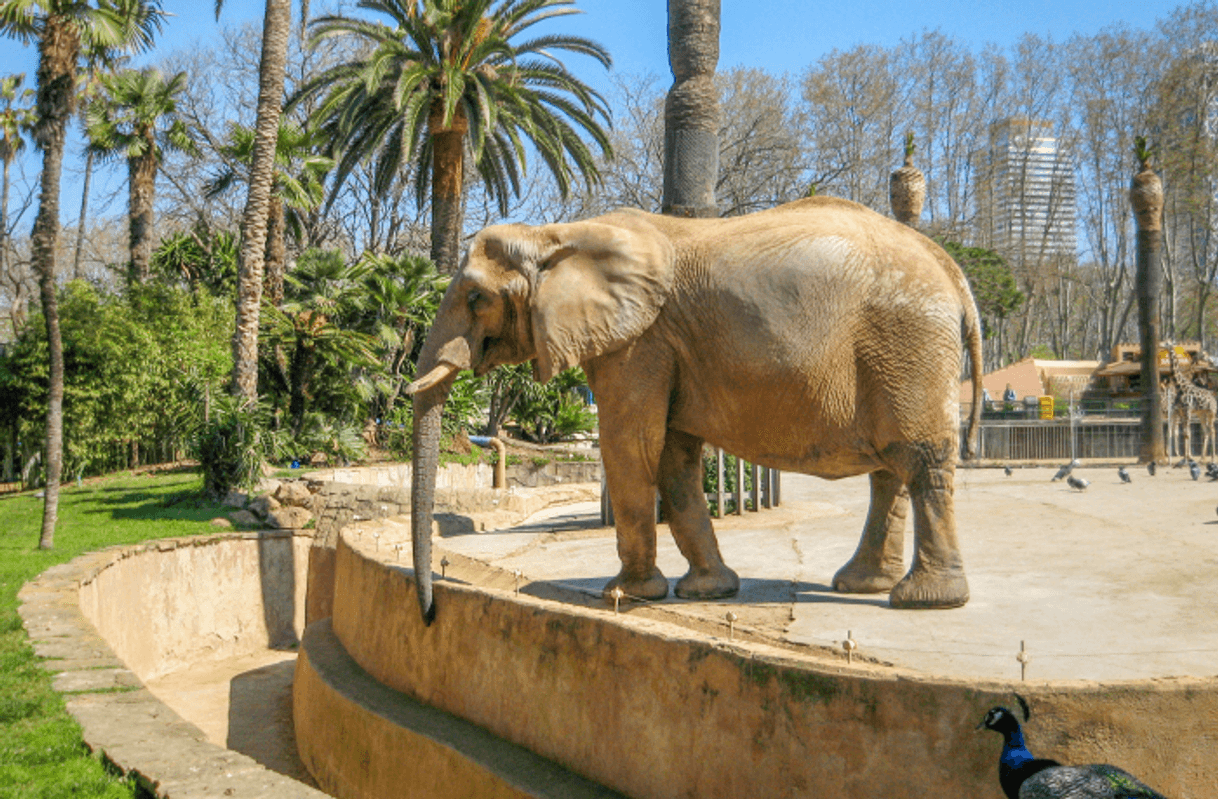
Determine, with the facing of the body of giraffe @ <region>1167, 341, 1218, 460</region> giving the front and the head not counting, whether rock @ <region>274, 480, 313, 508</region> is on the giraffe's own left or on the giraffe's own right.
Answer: on the giraffe's own left

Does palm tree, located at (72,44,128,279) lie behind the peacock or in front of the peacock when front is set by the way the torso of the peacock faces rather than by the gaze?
in front

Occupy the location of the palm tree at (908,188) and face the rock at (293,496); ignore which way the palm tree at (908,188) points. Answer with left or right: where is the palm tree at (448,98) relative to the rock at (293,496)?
right

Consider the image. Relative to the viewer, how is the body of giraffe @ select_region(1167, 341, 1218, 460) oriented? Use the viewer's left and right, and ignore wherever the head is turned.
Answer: facing to the left of the viewer

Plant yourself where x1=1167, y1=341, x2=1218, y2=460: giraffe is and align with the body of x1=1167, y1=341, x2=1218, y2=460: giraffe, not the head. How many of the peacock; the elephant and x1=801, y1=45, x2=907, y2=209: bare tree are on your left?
2

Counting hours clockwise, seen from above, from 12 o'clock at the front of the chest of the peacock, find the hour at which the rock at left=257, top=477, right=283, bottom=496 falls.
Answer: The rock is roughly at 1 o'clock from the peacock.

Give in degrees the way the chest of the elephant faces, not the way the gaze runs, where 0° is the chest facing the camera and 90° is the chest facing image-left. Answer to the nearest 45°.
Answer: approximately 90°

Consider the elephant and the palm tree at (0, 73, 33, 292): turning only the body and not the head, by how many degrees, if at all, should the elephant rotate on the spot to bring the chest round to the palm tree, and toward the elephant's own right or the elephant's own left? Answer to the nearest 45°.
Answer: approximately 45° to the elephant's own right

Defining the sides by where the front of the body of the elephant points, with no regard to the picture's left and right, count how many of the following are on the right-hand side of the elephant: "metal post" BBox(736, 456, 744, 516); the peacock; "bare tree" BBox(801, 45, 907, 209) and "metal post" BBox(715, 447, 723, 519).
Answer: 3

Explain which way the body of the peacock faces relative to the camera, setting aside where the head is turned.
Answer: to the viewer's left

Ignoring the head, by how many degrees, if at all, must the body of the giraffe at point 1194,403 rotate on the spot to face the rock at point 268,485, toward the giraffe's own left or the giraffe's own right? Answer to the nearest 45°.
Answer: approximately 45° to the giraffe's own left

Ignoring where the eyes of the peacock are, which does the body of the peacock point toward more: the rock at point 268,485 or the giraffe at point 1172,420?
the rock

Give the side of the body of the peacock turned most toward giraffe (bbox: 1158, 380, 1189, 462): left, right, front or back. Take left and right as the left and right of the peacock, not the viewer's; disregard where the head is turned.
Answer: right
